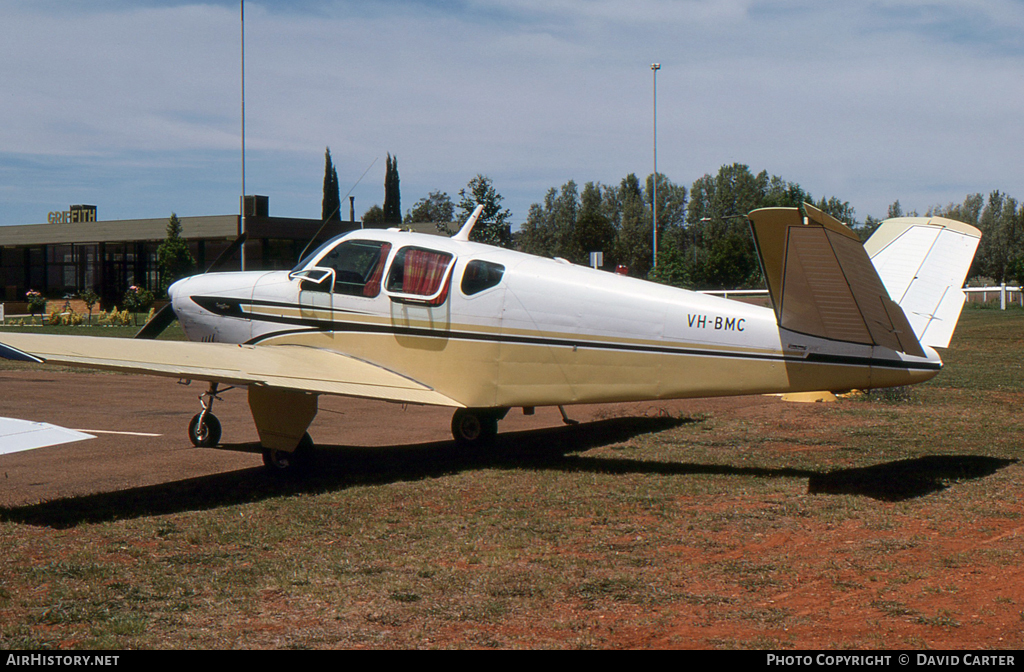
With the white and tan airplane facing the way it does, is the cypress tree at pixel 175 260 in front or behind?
in front

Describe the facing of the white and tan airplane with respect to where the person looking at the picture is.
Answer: facing away from the viewer and to the left of the viewer
